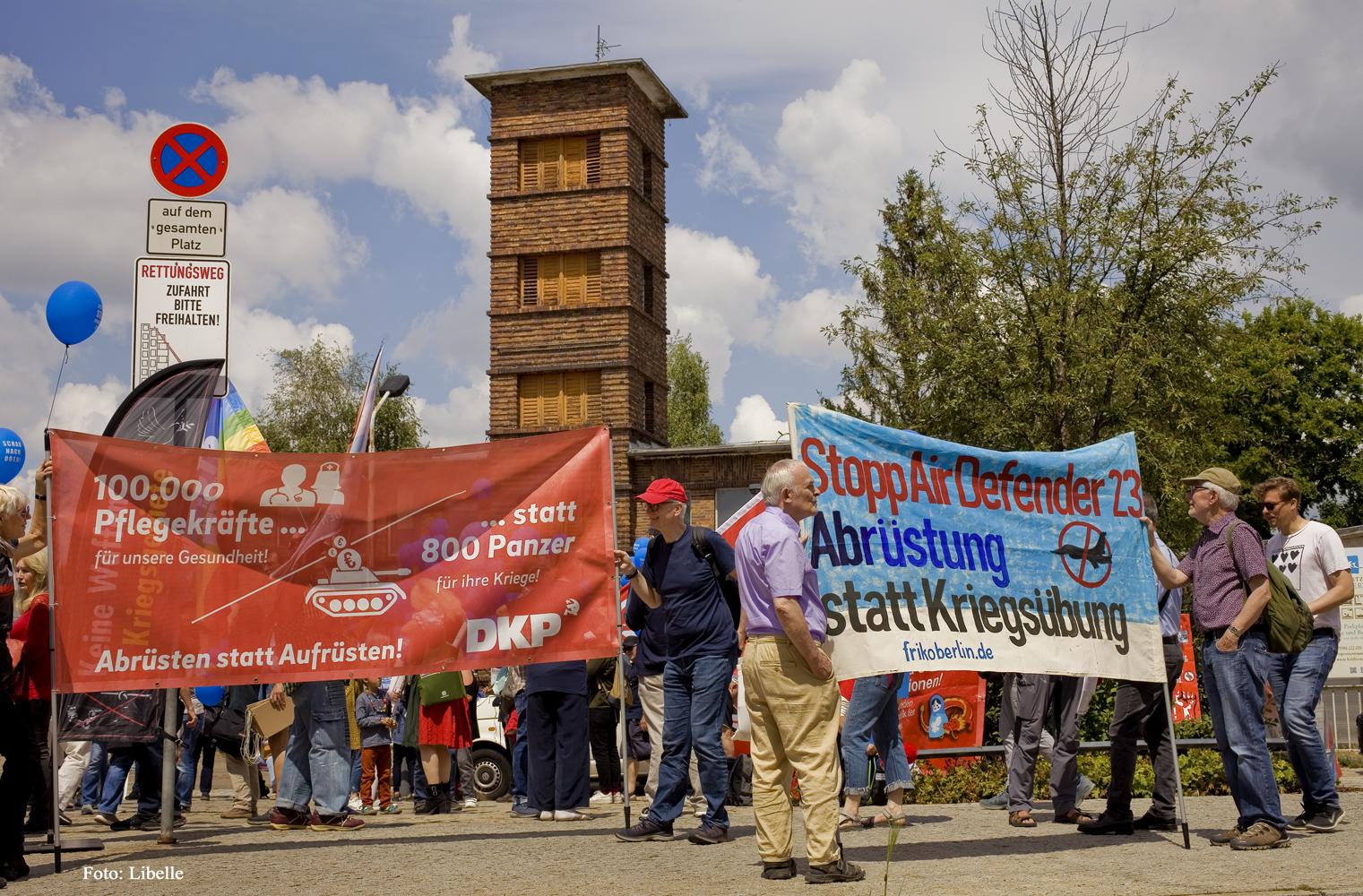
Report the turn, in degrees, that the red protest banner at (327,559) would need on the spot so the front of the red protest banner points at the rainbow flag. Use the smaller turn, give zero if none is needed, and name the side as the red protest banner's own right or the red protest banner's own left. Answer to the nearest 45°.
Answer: approximately 180°

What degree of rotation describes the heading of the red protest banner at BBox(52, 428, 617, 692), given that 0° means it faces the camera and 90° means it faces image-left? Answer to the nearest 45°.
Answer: approximately 0°

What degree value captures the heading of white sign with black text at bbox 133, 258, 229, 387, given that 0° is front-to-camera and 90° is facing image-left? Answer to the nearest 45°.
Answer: approximately 0°

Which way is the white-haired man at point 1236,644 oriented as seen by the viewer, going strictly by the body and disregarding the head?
to the viewer's left

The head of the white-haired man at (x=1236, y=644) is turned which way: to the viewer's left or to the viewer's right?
to the viewer's left

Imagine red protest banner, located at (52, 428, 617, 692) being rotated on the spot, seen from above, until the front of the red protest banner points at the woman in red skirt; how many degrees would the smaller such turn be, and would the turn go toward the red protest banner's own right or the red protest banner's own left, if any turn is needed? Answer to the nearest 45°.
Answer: approximately 180°

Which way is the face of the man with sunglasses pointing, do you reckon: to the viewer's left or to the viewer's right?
to the viewer's left
